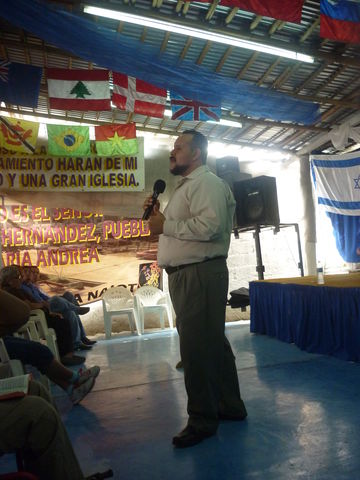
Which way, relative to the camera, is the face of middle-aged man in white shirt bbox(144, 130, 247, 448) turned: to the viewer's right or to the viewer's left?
to the viewer's left

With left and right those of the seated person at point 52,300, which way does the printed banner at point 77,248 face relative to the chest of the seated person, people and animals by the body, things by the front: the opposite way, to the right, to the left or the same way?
to the right

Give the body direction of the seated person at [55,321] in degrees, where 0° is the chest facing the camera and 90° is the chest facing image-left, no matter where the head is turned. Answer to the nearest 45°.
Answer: approximately 270°

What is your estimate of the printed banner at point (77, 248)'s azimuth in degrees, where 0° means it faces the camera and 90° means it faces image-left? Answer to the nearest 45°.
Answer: approximately 0°

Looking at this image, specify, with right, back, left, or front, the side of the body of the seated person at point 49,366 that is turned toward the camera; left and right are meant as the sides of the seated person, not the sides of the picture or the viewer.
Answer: right

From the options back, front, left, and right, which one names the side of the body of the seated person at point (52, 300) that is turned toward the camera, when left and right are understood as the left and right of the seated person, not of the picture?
right

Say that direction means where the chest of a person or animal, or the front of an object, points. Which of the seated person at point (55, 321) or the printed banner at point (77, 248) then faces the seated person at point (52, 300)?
the printed banner

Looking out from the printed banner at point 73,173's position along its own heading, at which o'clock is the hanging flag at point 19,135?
The hanging flag is roughly at 2 o'clock from the printed banner.

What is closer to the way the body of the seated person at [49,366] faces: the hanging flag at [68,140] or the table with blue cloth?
the table with blue cloth

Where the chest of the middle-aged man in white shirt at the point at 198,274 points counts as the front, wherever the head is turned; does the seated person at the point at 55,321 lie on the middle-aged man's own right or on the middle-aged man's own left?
on the middle-aged man's own right

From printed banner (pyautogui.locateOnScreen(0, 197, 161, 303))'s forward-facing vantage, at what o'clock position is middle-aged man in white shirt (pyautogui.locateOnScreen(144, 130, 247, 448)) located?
The middle-aged man in white shirt is roughly at 12 o'clock from the printed banner.
